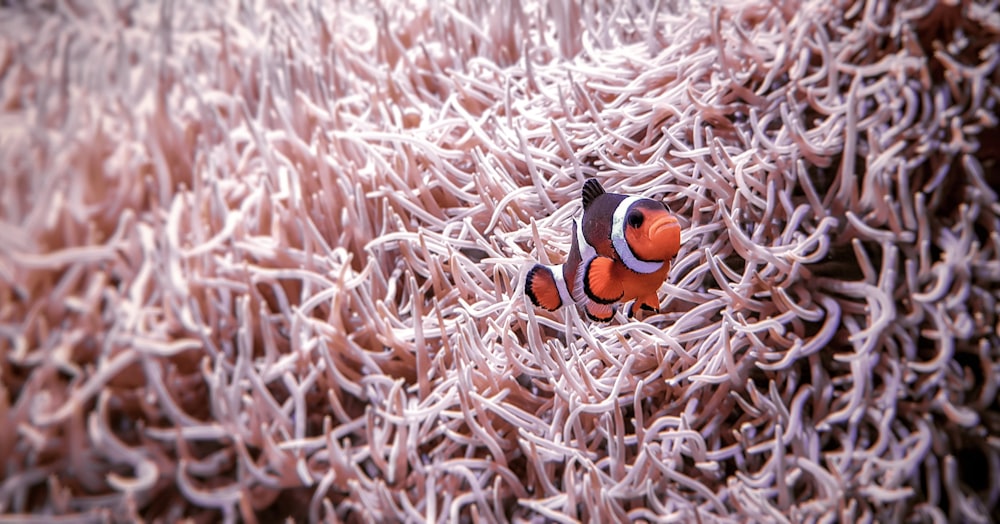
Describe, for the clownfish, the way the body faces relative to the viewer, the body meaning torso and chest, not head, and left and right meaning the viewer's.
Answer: facing the viewer and to the right of the viewer
